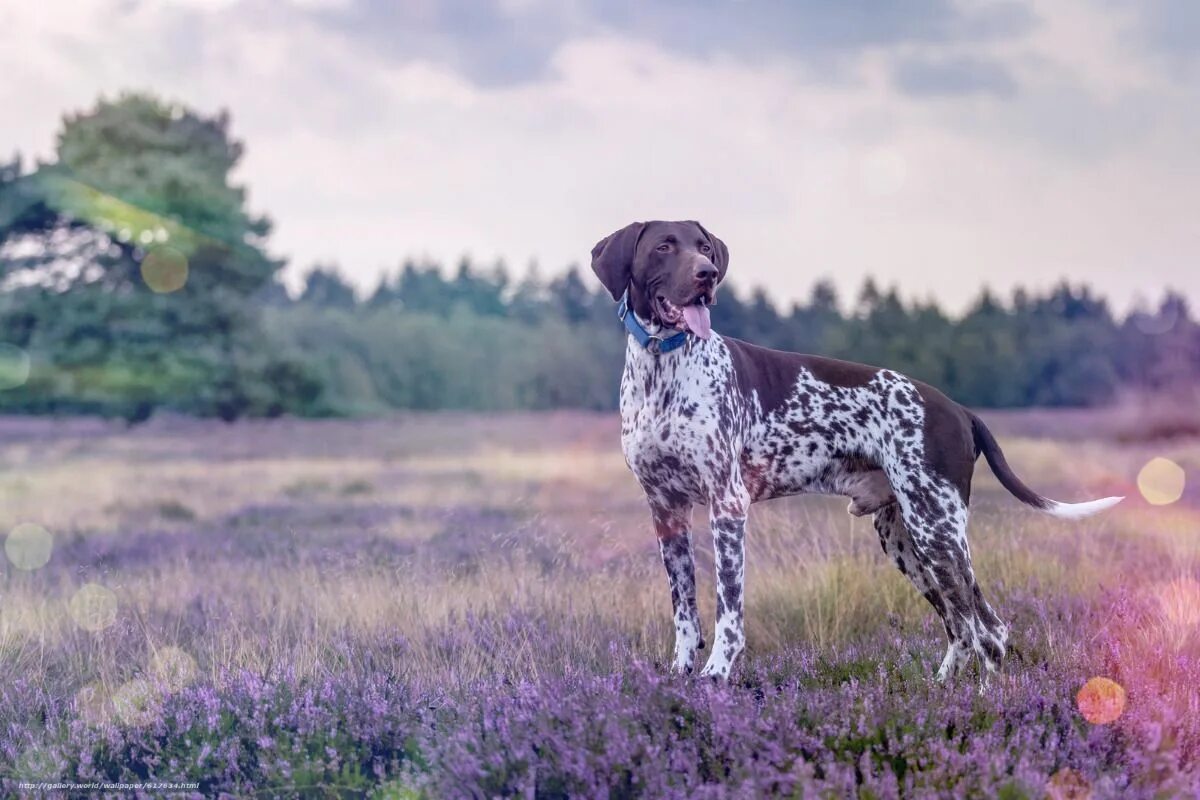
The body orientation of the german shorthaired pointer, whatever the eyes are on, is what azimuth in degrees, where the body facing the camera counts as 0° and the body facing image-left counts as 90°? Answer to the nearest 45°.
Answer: approximately 45°
